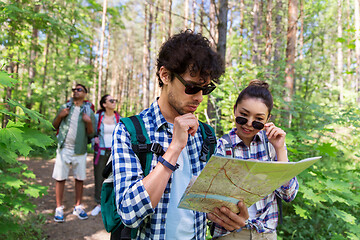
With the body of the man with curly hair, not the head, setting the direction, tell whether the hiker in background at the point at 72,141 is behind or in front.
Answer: behind

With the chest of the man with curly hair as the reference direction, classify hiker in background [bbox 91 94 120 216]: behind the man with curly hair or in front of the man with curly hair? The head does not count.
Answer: behind

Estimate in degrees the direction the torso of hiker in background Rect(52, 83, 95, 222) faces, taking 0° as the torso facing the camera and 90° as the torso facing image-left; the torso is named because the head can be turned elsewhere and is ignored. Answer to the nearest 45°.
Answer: approximately 0°

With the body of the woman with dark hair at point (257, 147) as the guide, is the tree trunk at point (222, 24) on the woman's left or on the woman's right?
on the woman's right

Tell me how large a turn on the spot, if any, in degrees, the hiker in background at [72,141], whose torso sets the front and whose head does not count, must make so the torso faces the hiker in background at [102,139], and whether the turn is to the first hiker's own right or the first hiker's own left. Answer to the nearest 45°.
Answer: approximately 135° to the first hiker's own left

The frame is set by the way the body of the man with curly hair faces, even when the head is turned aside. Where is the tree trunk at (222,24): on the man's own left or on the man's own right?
on the man's own left
